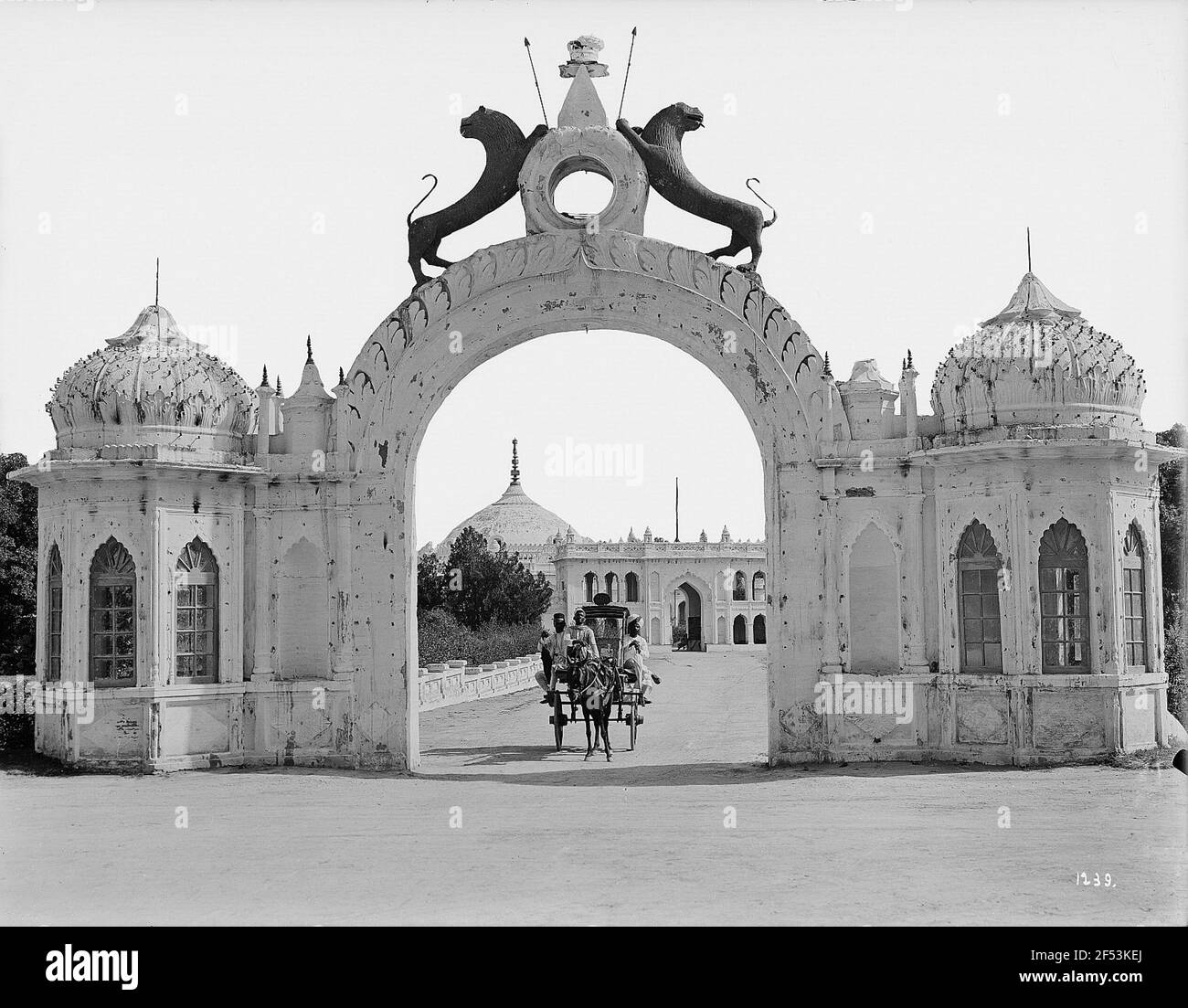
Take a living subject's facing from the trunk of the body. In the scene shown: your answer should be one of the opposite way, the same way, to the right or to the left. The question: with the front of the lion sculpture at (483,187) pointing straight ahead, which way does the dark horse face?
to the right

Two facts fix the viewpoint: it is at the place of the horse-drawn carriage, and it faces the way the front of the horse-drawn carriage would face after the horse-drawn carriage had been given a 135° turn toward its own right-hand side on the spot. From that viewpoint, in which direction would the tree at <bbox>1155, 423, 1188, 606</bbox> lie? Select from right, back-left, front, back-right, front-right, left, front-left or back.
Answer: right

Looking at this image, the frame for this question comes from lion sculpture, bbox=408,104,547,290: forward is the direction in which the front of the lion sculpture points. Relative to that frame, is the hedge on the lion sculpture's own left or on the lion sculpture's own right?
on the lion sculpture's own left

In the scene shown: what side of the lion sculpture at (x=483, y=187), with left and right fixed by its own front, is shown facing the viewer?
right

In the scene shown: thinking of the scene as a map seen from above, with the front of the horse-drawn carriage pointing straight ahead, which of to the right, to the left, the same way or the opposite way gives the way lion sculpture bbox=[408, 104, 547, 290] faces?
to the left

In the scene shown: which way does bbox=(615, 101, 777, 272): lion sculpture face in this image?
to the viewer's left
